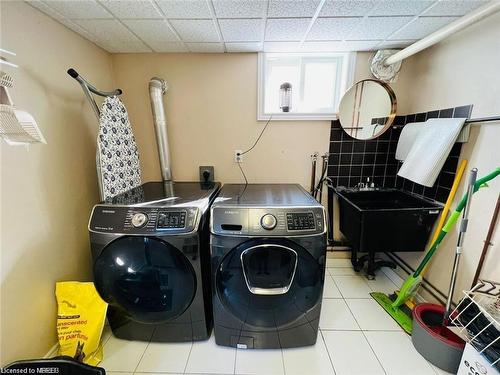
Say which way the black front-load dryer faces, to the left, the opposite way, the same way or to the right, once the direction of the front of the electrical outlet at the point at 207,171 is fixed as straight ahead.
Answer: the same way

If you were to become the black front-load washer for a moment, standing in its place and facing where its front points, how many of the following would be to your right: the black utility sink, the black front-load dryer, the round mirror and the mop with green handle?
1

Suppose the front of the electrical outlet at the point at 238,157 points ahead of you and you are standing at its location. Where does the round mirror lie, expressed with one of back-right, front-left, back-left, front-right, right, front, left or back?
left

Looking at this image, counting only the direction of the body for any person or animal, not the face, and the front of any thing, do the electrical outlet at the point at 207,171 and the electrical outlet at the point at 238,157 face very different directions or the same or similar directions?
same or similar directions

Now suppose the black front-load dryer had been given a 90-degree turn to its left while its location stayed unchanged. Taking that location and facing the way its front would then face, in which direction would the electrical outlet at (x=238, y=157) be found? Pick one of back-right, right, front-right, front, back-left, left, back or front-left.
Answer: front-left

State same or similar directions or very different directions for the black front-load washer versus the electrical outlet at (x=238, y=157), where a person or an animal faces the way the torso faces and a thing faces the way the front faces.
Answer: same or similar directions

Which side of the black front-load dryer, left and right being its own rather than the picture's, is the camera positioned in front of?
front

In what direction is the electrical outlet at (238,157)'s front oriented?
toward the camera

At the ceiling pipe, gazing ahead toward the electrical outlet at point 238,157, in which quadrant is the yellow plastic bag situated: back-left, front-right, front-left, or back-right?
front-left

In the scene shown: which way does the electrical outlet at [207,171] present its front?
toward the camera

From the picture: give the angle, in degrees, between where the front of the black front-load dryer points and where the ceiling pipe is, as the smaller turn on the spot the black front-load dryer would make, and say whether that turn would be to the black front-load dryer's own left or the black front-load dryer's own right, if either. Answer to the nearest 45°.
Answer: approximately 90° to the black front-load dryer's own left

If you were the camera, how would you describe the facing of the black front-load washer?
facing the viewer

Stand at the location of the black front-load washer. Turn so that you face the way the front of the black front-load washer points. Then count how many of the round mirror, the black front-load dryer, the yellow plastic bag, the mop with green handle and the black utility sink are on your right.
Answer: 2

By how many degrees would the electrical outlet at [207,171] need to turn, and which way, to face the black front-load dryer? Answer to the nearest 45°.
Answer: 0° — it already faces it

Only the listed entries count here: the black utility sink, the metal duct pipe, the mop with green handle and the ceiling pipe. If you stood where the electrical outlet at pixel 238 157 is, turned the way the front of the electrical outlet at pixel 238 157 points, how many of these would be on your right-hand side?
1

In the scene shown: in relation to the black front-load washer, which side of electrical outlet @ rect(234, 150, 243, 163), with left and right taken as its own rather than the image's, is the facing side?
front

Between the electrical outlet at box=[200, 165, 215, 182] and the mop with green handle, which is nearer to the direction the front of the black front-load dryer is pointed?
the mop with green handle

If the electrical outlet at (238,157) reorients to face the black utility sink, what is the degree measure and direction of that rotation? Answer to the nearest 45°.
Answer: approximately 45° to its left
